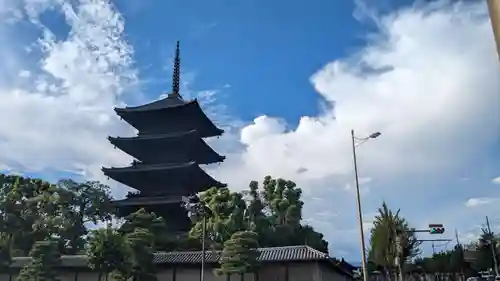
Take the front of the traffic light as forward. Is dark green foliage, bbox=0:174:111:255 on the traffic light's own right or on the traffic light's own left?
on the traffic light's own right

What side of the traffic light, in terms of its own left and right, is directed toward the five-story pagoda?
right

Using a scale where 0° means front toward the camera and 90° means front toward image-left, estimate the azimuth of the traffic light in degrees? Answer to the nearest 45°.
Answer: approximately 0°

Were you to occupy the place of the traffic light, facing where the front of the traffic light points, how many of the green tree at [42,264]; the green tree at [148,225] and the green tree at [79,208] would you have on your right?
3

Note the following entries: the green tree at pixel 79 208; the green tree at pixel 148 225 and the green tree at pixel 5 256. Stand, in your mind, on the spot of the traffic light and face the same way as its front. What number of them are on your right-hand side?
3

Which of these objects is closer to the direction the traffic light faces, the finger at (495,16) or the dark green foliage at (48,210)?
the finger

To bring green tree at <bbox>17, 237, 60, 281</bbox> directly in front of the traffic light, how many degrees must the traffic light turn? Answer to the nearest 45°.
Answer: approximately 90° to its right

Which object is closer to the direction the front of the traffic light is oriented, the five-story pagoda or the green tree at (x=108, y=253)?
the green tree

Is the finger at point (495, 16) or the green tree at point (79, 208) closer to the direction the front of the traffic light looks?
the finger

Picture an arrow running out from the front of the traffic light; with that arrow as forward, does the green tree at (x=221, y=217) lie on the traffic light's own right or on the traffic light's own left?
on the traffic light's own right

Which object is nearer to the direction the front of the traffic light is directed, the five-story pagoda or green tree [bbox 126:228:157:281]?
the green tree

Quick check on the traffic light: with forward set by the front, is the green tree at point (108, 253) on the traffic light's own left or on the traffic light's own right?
on the traffic light's own right

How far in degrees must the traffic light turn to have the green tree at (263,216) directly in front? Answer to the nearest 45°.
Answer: approximately 135° to its right
